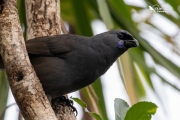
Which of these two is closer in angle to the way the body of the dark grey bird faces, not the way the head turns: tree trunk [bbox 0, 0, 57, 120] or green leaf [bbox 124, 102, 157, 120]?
the green leaf

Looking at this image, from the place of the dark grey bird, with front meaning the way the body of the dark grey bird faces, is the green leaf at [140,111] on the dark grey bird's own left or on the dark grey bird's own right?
on the dark grey bird's own right

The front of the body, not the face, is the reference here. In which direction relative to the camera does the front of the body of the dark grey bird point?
to the viewer's right

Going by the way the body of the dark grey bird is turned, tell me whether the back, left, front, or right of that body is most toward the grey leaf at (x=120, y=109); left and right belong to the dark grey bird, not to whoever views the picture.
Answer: front
